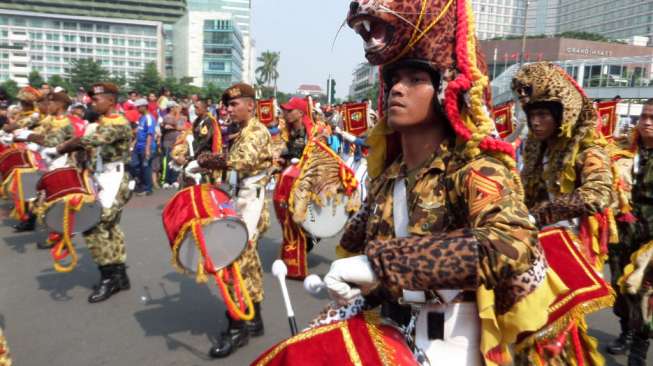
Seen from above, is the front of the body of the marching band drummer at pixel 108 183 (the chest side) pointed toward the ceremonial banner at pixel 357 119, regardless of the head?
no

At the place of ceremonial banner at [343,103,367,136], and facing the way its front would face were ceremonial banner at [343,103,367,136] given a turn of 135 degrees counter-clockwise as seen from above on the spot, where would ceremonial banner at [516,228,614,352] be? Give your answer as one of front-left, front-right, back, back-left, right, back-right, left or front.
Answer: back-right

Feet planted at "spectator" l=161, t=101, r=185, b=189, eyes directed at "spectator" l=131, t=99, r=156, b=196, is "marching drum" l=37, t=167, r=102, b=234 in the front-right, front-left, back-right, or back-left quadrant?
front-left

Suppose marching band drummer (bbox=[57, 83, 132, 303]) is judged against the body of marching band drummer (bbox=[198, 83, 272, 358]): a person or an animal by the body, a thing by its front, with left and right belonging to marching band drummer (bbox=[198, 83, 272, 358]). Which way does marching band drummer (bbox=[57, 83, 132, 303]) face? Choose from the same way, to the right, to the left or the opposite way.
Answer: the same way

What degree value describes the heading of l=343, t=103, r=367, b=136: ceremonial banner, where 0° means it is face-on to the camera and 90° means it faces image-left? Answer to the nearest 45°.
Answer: approximately 0°

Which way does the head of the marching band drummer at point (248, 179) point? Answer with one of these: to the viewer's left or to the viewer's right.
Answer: to the viewer's left

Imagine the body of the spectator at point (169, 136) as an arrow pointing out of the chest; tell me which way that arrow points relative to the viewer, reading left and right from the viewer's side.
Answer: facing the viewer and to the left of the viewer

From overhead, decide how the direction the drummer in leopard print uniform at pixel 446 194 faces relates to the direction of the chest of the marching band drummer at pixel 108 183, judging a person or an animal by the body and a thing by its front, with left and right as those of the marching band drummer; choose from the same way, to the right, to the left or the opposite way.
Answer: the same way

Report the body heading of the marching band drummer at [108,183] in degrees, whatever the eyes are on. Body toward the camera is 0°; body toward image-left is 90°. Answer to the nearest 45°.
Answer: approximately 90°

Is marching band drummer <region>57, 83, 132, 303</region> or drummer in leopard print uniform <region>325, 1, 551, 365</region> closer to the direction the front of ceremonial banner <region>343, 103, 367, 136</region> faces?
the drummer in leopard print uniform

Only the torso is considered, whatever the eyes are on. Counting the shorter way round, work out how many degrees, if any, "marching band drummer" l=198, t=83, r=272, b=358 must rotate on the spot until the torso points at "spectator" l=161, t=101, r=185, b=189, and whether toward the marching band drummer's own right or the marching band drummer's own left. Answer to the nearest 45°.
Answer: approximately 90° to the marching band drummer's own right
